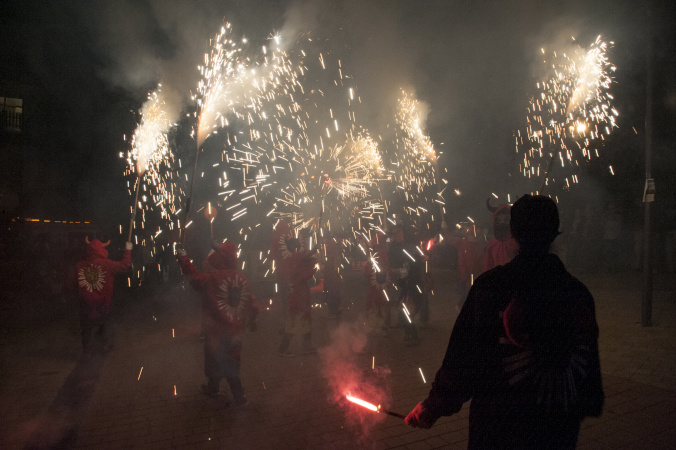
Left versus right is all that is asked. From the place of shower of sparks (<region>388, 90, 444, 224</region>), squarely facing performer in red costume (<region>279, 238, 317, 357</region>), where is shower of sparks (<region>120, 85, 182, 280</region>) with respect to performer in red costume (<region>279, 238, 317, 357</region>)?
right

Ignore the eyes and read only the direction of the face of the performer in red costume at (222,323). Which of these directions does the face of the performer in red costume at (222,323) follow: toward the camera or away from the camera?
away from the camera

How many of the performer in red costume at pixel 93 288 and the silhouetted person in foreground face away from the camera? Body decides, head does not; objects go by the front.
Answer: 2

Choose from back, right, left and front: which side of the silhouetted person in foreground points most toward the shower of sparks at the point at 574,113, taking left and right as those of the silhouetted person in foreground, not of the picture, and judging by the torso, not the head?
front

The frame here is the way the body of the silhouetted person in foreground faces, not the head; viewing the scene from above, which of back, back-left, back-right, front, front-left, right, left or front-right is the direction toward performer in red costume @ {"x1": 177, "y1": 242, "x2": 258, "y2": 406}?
front-left

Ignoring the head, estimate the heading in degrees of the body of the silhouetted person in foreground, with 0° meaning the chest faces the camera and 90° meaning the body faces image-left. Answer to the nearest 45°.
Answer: approximately 180°

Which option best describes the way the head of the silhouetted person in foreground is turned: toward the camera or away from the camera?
away from the camera

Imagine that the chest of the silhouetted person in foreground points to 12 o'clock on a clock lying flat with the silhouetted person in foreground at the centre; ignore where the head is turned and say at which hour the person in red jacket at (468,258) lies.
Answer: The person in red jacket is roughly at 12 o'clock from the silhouetted person in foreground.

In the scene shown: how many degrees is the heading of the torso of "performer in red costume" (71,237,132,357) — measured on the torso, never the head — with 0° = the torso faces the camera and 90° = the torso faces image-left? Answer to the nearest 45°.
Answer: approximately 180°

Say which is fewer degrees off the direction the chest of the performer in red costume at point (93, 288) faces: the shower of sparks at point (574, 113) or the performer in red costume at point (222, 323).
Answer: the shower of sparks

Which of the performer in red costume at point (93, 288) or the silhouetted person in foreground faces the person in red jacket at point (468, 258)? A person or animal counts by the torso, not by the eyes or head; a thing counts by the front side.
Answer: the silhouetted person in foreground
